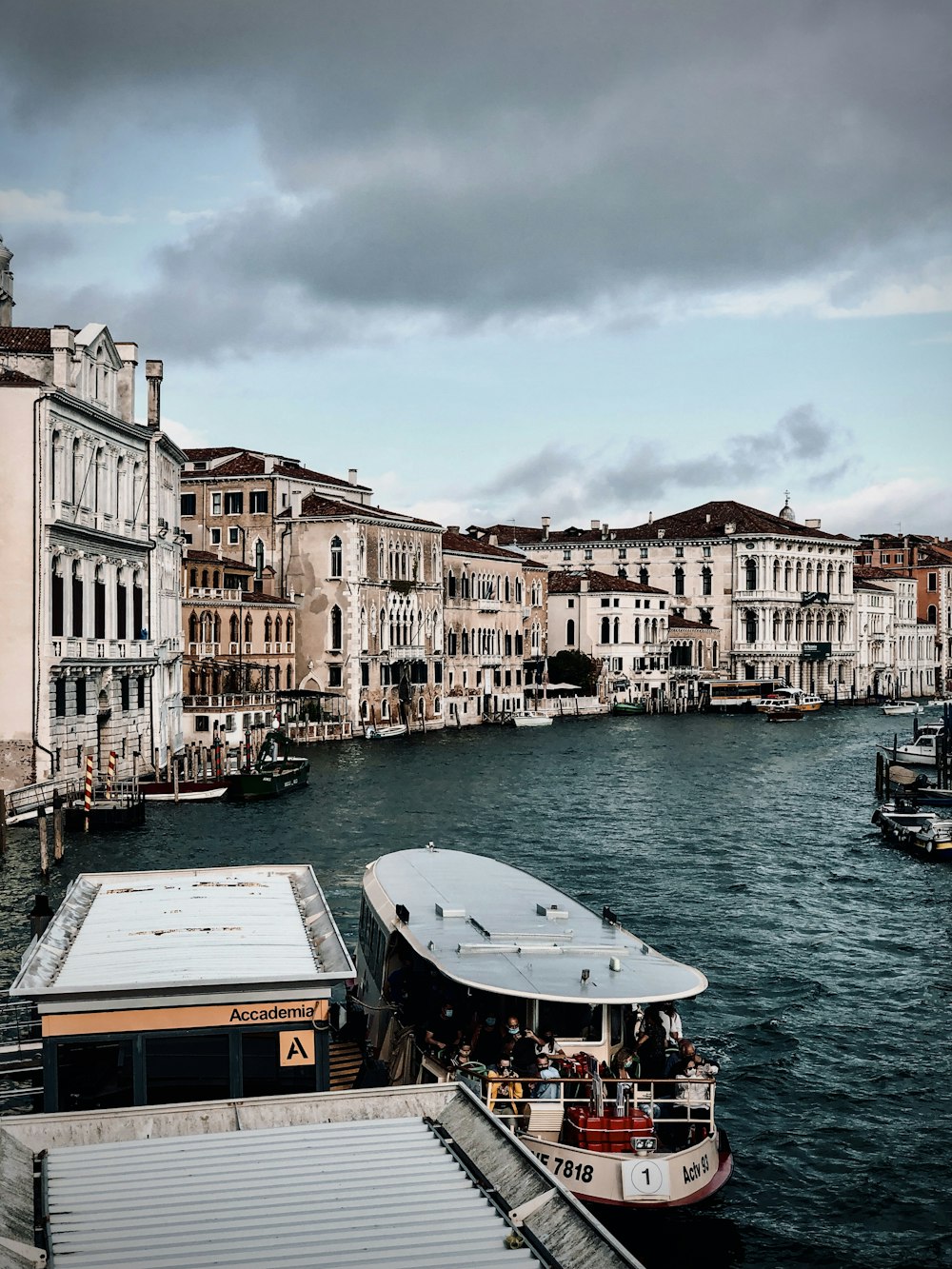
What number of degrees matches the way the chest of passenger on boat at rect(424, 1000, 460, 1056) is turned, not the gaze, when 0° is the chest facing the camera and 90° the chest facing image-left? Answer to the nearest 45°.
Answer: approximately 315°

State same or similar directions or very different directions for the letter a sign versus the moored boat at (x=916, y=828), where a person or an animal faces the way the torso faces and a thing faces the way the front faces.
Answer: very different directions

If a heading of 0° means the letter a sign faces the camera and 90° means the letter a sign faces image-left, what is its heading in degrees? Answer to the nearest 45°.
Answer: approximately 0°

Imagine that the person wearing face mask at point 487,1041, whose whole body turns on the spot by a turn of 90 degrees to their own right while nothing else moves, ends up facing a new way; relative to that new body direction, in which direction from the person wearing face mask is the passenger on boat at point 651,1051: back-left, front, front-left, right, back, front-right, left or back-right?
back

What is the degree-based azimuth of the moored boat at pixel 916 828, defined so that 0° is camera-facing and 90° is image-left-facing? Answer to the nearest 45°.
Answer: approximately 135°

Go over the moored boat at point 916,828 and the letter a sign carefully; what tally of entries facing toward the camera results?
1

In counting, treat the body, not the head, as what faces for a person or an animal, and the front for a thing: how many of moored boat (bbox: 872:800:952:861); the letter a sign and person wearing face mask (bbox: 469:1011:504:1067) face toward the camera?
2

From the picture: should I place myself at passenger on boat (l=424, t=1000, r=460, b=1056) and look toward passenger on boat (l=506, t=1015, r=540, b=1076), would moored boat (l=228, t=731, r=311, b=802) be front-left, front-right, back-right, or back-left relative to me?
back-left

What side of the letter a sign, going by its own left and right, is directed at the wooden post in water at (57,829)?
back

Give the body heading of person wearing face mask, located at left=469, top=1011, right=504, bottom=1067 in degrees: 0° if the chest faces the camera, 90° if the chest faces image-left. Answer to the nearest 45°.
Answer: approximately 0°

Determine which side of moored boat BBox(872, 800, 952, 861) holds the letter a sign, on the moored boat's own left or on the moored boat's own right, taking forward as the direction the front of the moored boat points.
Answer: on the moored boat's own left

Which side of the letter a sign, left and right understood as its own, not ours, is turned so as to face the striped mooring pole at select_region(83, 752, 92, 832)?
back

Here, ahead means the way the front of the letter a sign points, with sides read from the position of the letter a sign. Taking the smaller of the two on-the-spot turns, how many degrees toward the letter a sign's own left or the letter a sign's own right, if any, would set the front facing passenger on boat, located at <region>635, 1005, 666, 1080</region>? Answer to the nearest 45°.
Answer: approximately 135° to the letter a sign's own left

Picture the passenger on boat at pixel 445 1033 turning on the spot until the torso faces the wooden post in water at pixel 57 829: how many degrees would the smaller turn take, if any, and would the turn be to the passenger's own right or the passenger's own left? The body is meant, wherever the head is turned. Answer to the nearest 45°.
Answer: approximately 180°

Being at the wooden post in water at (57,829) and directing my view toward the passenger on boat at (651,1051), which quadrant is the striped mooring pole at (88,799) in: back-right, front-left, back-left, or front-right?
back-left

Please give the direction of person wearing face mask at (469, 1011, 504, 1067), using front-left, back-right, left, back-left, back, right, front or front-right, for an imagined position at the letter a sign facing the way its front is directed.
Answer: back-left
